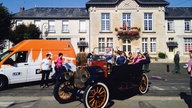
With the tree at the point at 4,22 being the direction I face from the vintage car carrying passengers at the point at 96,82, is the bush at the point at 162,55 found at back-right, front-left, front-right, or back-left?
front-right

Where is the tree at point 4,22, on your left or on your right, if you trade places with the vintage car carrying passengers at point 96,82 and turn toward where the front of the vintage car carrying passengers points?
on your right

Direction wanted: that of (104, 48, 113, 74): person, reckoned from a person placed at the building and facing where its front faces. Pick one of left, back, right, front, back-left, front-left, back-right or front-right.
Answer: front

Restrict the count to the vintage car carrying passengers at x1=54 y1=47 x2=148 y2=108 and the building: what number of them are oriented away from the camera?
0

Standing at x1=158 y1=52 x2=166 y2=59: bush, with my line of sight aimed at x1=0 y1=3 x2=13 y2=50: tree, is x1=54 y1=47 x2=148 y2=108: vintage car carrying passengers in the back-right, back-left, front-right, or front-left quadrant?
front-left

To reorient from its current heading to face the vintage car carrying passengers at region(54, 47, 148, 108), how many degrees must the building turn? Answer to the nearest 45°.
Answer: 0° — it already faces it

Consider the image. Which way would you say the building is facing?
toward the camera

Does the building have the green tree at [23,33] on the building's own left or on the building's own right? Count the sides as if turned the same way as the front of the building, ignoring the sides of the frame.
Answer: on the building's own right

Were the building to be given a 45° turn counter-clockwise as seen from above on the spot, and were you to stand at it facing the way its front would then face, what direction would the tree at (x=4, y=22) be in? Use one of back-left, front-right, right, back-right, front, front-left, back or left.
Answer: right

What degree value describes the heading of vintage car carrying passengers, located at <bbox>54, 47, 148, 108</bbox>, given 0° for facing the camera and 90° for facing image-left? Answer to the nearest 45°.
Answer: approximately 45°
